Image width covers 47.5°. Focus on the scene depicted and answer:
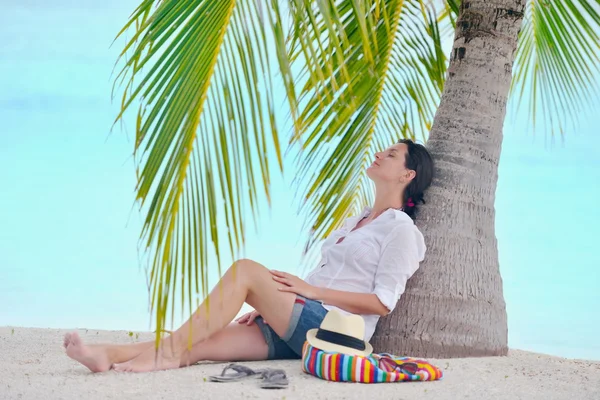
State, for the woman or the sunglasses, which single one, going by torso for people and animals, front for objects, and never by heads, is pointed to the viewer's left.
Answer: the woman

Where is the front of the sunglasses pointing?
toward the camera

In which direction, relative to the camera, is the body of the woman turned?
to the viewer's left

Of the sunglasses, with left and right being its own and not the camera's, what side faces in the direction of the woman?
right

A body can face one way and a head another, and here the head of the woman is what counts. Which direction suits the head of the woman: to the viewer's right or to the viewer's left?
to the viewer's left

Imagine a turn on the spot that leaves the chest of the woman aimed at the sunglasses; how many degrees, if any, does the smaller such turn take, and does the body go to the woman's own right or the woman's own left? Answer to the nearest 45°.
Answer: approximately 135° to the woman's own left
